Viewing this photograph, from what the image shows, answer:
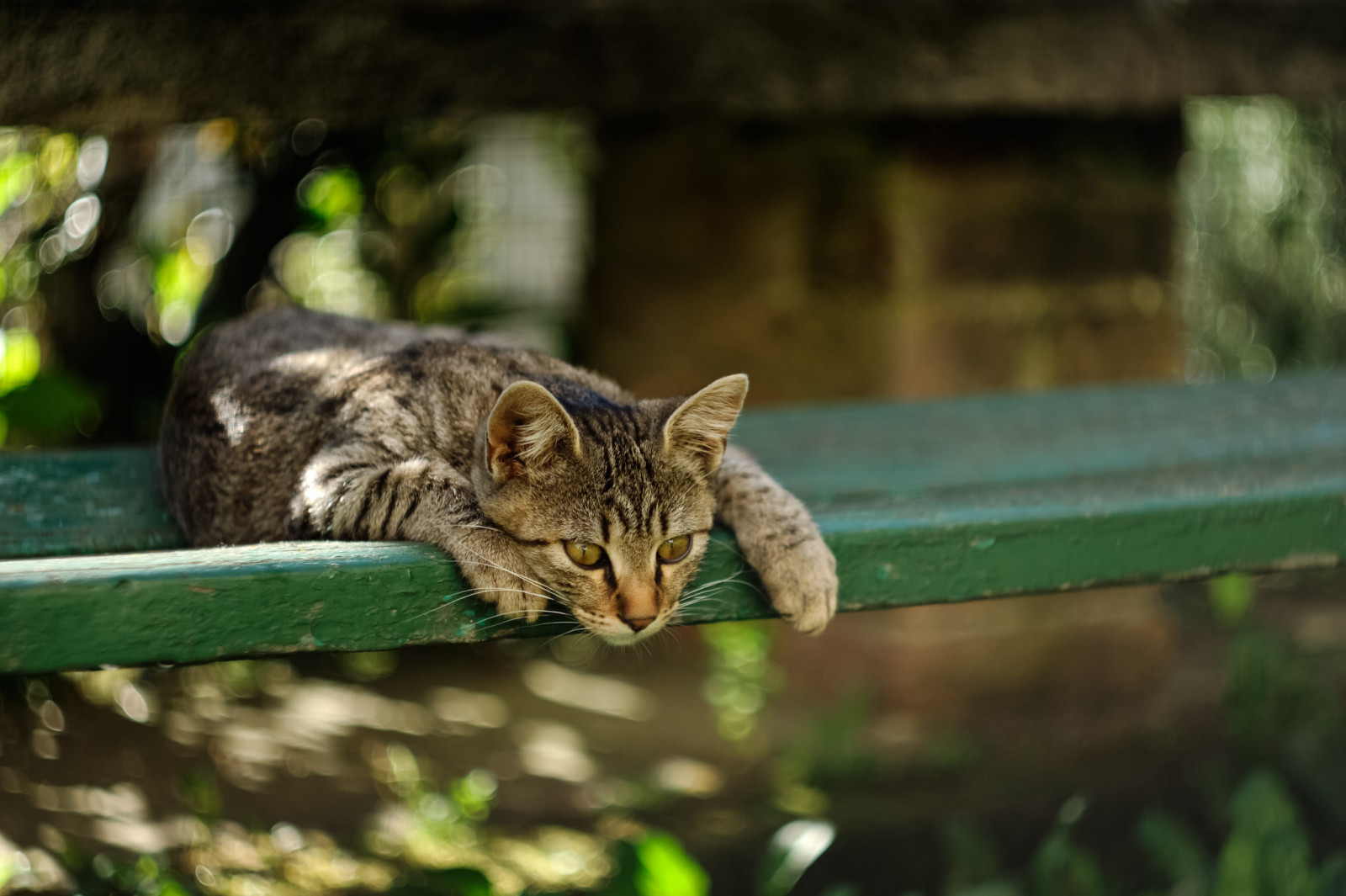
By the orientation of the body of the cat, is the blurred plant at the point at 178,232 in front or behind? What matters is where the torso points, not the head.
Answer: behind

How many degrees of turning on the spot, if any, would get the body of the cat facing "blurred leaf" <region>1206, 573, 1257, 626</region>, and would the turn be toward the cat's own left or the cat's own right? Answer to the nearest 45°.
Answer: approximately 90° to the cat's own left

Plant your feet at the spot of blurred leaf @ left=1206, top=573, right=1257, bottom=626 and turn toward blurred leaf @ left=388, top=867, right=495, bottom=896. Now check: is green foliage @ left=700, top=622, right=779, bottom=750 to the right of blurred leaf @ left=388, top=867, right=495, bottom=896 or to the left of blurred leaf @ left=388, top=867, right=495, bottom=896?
right

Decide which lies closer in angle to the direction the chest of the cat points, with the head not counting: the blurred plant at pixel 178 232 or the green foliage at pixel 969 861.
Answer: the green foliage

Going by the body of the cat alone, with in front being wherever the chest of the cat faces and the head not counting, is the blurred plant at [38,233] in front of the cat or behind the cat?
behind
